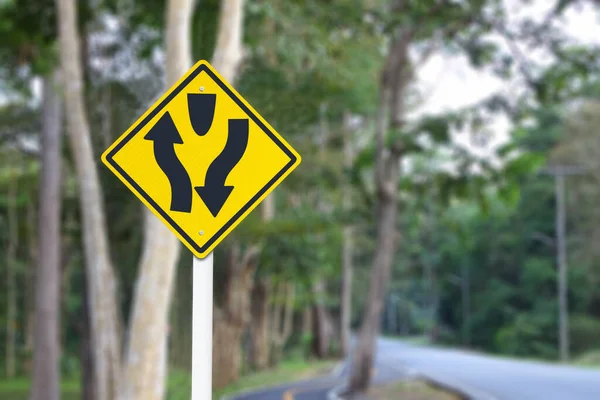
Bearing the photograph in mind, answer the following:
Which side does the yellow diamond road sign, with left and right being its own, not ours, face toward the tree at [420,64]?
back

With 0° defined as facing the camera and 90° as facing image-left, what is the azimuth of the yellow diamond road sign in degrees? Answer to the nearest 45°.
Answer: approximately 0°

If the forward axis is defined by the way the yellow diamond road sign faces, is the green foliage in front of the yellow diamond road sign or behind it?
behind
